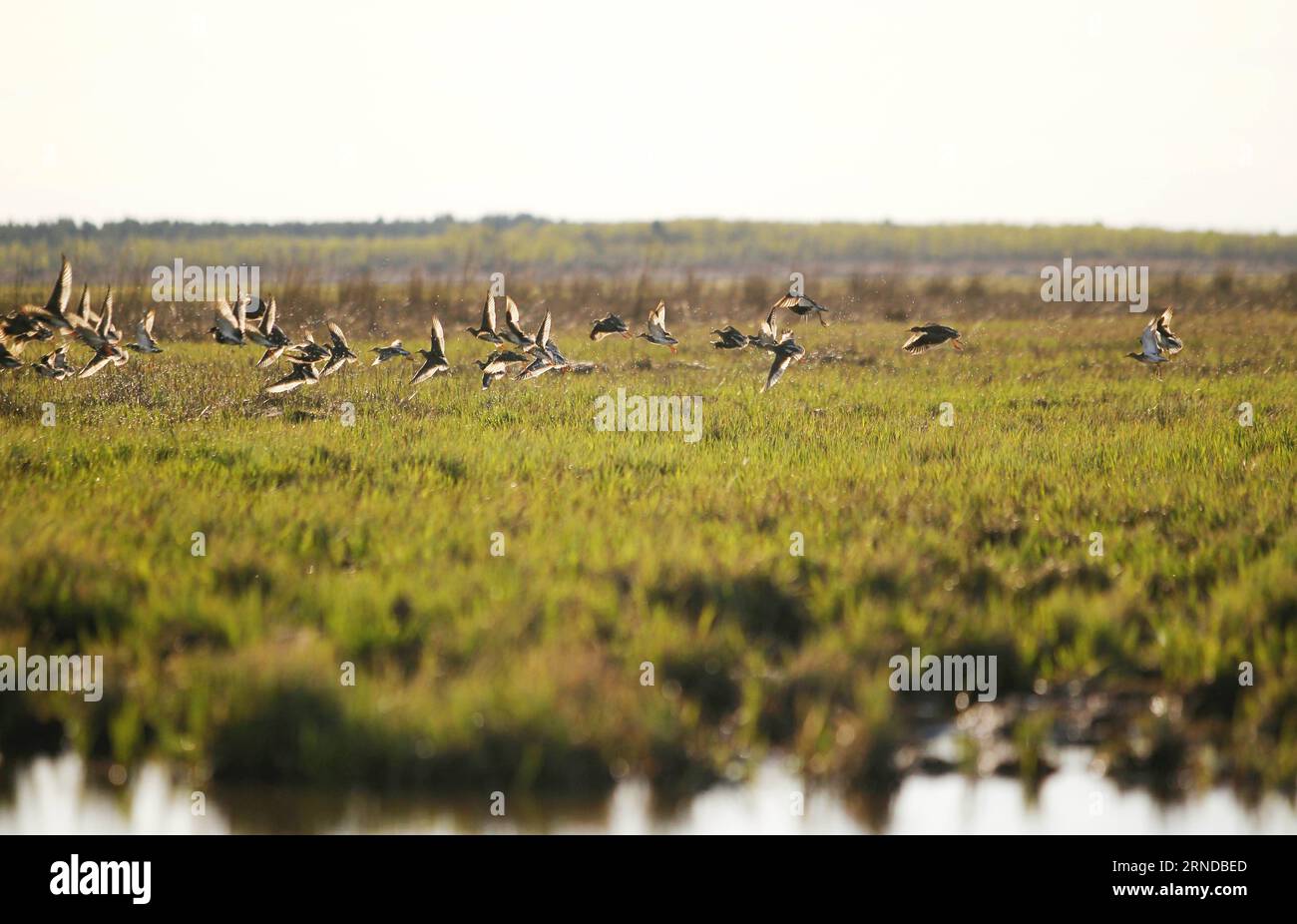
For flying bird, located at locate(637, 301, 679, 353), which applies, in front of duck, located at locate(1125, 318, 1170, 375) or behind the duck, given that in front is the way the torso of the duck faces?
in front

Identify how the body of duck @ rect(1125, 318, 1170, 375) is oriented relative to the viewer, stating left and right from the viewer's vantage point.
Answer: facing to the left of the viewer

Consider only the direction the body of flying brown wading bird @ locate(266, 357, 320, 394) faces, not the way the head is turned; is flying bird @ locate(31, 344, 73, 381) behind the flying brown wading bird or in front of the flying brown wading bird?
in front

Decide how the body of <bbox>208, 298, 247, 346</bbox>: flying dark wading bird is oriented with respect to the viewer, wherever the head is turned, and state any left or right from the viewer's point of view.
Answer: facing to the left of the viewer

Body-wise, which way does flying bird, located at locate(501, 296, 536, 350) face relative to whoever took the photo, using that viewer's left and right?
facing to the left of the viewer

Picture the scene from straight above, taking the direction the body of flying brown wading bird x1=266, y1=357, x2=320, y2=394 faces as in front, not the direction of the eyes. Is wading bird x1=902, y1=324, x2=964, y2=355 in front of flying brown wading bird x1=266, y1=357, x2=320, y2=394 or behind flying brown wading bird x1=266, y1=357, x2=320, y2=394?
behind

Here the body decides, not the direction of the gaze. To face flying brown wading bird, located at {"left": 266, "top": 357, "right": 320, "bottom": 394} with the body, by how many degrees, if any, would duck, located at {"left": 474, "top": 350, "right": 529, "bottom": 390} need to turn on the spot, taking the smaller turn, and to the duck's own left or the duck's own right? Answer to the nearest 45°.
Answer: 0° — it already faces it

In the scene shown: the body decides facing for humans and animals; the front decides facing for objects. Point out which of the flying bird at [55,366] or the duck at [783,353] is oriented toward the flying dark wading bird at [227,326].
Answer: the duck at [783,353]

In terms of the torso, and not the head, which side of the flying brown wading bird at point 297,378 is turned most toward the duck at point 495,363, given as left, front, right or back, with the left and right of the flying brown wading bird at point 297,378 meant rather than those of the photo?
back

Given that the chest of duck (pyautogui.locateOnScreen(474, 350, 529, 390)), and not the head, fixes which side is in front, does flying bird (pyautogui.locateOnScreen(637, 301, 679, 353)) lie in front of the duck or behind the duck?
behind

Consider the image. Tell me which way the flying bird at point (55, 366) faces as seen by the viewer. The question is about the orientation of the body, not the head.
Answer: to the viewer's left

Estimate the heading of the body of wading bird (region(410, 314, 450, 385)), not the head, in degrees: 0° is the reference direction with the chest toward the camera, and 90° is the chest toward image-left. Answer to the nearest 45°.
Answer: approximately 90°

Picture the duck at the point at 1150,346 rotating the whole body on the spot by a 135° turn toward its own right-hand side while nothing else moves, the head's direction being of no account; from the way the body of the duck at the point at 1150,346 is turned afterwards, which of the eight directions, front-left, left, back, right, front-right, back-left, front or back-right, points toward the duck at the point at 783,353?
back

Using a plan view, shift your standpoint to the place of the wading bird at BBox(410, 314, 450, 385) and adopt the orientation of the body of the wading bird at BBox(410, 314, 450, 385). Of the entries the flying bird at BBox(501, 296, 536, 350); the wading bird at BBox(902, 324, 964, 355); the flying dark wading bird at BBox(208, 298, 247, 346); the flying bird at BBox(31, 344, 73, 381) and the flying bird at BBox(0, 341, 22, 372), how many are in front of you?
3
